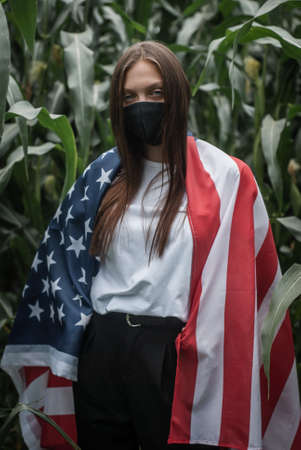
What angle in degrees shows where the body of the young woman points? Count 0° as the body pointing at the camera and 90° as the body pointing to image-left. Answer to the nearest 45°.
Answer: approximately 0°
